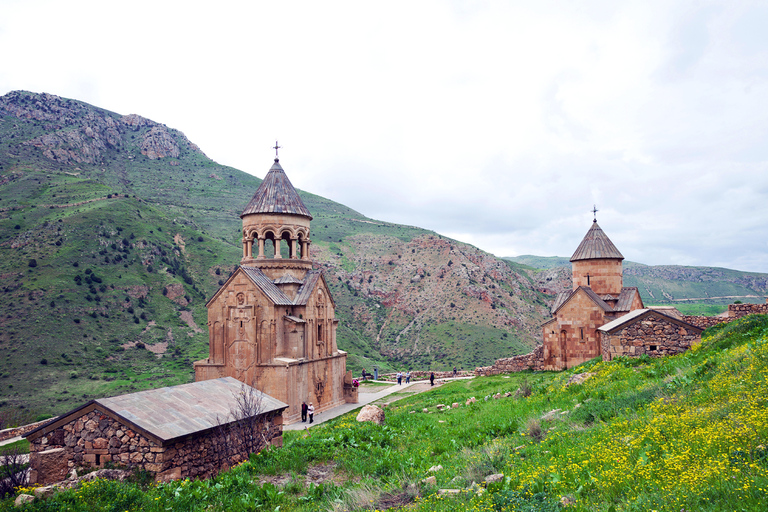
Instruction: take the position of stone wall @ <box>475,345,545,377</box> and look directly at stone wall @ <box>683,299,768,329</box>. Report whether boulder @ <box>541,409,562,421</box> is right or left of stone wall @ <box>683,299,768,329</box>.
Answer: right

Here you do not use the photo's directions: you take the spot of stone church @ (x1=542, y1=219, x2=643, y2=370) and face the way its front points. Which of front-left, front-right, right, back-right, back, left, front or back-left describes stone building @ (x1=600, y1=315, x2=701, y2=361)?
back-right

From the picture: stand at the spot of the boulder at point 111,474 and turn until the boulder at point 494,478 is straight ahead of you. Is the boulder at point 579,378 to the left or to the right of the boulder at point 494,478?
left
